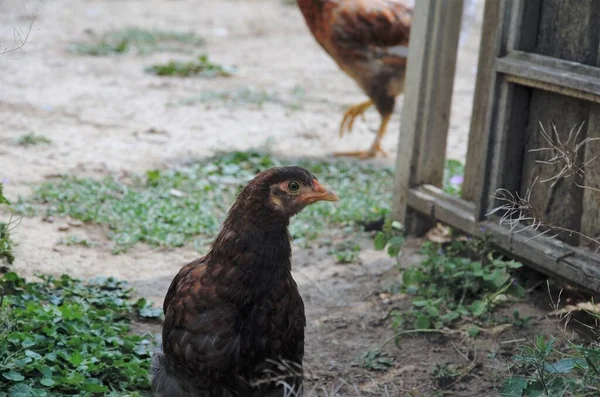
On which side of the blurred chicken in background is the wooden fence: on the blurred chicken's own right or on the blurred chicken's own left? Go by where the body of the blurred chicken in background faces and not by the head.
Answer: on the blurred chicken's own left

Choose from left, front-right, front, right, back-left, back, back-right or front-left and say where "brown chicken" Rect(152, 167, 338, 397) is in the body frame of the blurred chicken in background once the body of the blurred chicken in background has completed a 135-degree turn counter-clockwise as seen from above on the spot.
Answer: front-right

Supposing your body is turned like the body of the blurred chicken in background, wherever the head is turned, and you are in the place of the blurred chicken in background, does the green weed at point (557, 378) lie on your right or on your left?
on your left

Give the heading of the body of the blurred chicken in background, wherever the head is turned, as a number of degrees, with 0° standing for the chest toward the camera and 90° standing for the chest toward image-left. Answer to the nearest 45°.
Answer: approximately 90°

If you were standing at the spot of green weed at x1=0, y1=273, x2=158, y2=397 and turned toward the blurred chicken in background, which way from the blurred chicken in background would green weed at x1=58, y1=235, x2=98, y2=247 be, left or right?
left

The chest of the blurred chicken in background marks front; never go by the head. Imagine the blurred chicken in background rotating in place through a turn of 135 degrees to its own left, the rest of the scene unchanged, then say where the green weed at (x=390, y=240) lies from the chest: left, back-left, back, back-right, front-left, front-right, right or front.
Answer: front-right

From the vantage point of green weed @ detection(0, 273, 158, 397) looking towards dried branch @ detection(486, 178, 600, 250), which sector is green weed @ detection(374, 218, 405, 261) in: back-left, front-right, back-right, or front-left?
front-left

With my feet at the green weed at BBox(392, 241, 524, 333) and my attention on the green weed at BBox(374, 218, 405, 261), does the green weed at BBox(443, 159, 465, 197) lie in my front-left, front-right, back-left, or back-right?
front-right

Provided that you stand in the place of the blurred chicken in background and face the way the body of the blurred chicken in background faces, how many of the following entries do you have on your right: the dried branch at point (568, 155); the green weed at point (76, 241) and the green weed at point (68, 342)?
0

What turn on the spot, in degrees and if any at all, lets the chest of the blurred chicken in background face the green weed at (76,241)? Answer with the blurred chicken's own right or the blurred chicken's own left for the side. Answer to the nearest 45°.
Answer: approximately 45° to the blurred chicken's own left

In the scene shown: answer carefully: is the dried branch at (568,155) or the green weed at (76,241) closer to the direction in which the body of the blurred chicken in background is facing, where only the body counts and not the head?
the green weed

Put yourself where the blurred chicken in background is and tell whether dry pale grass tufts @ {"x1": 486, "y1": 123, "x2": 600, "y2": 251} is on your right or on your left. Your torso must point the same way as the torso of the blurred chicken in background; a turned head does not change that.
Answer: on your left

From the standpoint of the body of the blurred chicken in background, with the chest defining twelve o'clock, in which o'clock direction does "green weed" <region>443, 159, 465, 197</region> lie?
The green weed is roughly at 8 o'clock from the blurred chicken in background.

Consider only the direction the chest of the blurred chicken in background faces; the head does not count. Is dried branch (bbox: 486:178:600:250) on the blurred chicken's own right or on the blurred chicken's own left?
on the blurred chicken's own left

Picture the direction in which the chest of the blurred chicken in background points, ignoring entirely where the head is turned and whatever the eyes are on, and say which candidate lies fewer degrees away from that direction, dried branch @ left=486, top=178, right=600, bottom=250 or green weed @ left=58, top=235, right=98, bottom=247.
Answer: the green weed

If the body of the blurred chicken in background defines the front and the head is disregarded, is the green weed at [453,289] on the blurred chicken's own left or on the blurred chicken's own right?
on the blurred chicken's own left
